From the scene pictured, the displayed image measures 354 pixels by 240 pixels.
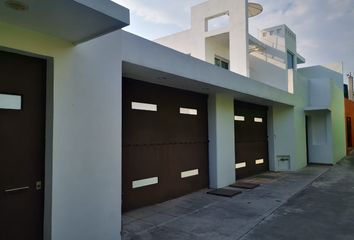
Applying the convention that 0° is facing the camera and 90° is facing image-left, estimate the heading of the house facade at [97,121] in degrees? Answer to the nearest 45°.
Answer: approximately 315°
